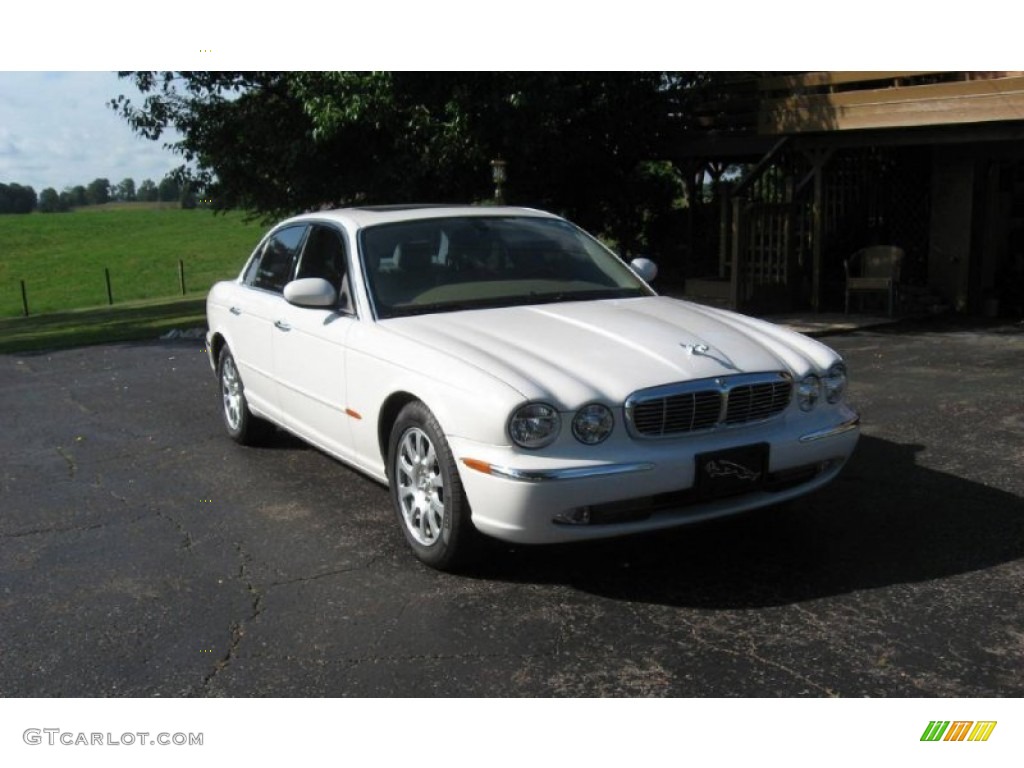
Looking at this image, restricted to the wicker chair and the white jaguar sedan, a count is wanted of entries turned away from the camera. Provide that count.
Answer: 0

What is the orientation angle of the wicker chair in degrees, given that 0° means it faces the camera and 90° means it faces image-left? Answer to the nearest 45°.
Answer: approximately 45°

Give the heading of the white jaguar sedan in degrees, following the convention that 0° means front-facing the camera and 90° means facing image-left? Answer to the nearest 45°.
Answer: approximately 315°

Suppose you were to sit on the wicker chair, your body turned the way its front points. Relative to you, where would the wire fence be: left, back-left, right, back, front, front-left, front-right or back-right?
right

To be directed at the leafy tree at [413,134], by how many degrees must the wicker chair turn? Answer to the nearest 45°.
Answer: approximately 45° to its right

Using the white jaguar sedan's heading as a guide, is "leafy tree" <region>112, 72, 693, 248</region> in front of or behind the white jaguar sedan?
behind

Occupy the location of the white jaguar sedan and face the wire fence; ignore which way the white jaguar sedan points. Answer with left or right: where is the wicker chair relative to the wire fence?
right

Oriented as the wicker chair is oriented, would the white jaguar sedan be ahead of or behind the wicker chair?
ahead

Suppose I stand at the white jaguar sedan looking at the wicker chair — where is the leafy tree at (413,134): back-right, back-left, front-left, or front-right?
front-left

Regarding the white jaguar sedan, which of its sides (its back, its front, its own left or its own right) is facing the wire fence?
back

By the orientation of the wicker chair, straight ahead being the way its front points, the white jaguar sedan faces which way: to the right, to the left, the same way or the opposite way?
to the left

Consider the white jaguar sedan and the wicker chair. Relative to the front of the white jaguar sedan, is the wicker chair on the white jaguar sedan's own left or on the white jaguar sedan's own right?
on the white jaguar sedan's own left

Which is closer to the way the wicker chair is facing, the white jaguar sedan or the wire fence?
the white jaguar sedan
